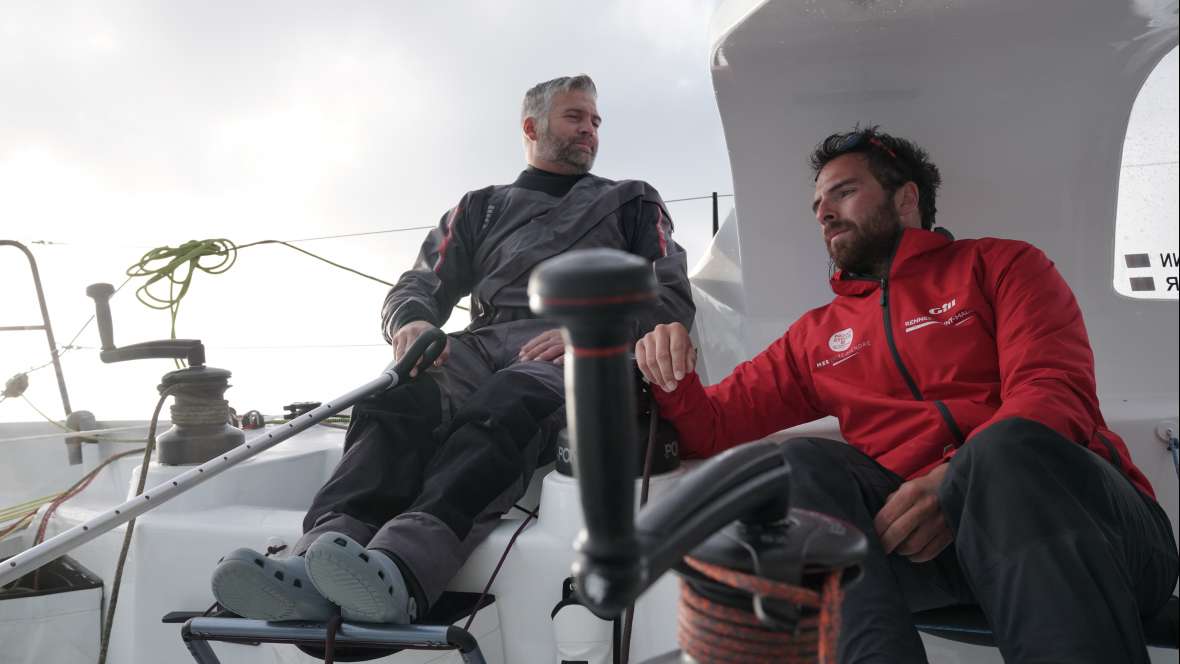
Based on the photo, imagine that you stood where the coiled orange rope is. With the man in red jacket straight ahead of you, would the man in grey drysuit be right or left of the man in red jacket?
left

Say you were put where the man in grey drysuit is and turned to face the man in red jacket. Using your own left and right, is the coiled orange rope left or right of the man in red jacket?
right

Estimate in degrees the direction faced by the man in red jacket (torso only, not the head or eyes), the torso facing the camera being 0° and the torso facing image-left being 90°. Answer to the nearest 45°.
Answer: approximately 45°

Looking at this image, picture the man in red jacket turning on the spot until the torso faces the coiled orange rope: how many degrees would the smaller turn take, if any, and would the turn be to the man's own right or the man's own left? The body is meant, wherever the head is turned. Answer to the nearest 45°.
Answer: approximately 45° to the man's own left

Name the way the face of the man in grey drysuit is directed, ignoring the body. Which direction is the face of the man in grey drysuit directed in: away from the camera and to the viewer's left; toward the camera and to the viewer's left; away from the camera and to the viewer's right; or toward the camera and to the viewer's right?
toward the camera and to the viewer's right

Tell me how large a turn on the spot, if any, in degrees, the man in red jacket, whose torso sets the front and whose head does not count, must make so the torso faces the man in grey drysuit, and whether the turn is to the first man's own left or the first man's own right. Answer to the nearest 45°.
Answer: approximately 45° to the first man's own right
